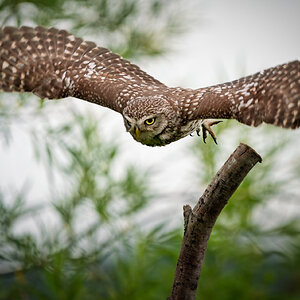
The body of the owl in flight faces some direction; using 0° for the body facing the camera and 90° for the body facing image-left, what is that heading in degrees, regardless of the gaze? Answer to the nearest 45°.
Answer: approximately 45°
